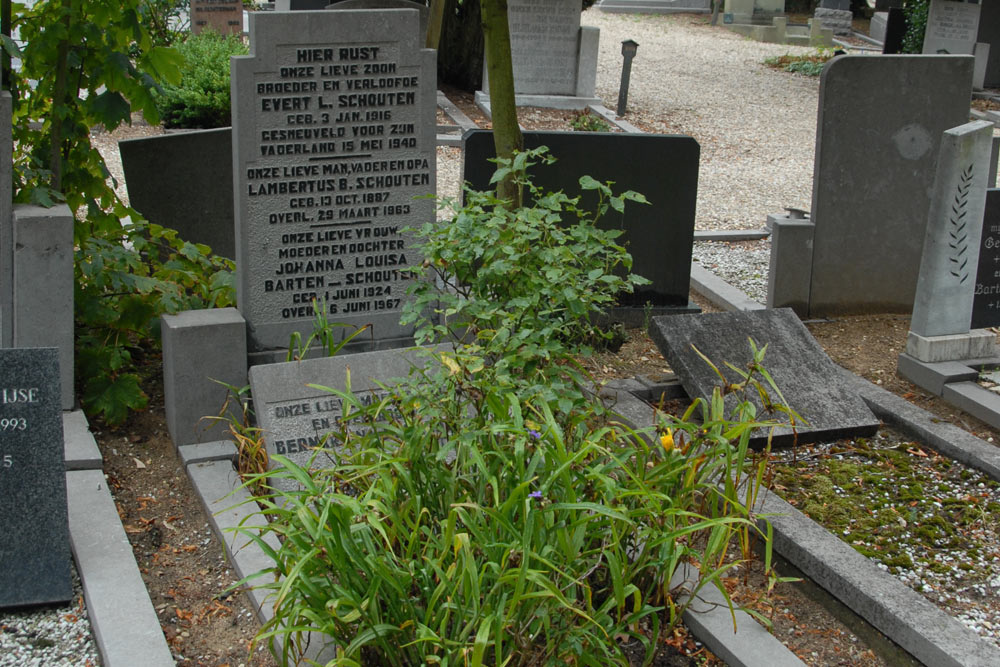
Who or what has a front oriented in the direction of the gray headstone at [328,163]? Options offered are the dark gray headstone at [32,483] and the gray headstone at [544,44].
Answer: the gray headstone at [544,44]

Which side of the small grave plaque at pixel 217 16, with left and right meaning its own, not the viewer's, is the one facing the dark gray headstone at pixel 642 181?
front

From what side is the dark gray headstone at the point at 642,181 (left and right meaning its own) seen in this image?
front

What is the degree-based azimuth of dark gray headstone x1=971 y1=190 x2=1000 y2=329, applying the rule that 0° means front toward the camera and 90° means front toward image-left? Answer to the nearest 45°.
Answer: approximately 0°

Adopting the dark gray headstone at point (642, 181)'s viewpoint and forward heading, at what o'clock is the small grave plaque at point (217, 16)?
The small grave plaque is roughly at 5 o'clock from the dark gray headstone.

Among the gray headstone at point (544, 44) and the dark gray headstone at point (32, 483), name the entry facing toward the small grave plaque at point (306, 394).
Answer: the gray headstone at point (544, 44)

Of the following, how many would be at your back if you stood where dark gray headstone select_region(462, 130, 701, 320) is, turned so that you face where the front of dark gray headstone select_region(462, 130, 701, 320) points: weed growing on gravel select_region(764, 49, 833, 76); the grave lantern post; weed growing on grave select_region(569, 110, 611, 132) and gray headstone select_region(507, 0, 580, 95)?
4

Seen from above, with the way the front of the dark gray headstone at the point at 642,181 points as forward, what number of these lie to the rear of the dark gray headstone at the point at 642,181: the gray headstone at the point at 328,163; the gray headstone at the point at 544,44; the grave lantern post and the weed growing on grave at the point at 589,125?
3

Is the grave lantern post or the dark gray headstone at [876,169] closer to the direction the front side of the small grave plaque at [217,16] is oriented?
the dark gray headstone

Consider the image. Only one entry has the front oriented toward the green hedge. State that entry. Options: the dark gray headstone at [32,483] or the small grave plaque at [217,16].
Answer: the small grave plaque

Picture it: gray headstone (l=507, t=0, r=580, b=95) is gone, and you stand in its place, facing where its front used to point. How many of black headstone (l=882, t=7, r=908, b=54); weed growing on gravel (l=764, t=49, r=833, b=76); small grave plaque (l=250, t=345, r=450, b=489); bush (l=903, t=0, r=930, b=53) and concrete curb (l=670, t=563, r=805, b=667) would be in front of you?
2

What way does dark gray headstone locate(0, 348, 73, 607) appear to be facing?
toward the camera

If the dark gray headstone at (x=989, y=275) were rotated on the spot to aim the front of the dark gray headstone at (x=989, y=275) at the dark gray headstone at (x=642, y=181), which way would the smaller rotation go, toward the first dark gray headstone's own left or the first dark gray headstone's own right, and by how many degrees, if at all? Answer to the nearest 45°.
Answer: approximately 90° to the first dark gray headstone's own right

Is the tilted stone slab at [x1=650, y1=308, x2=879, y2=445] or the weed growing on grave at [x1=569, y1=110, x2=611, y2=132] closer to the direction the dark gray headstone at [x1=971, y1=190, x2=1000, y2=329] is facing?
the tilted stone slab
